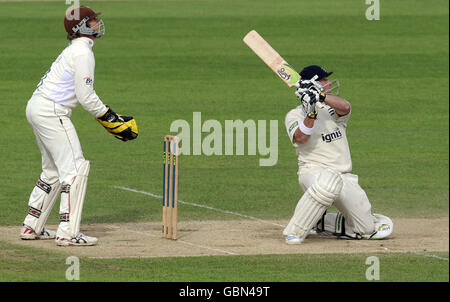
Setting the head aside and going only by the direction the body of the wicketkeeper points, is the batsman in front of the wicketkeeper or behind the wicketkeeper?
in front

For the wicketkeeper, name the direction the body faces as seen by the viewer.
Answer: to the viewer's right
